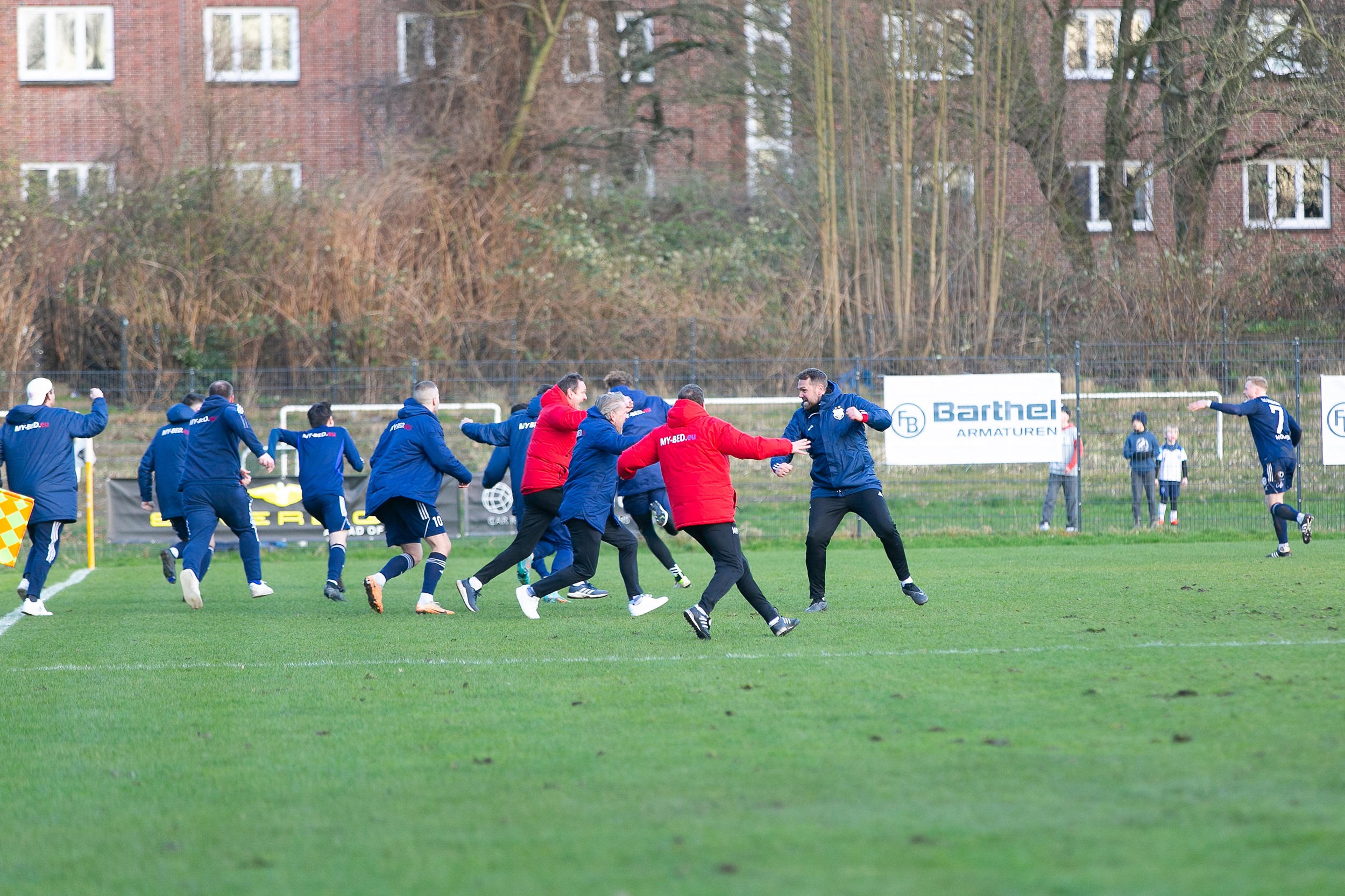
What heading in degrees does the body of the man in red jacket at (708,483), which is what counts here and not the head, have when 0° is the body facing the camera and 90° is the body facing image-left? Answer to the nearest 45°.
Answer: approximately 225°

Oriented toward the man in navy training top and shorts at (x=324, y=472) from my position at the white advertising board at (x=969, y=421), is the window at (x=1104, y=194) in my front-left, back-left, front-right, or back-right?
back-right

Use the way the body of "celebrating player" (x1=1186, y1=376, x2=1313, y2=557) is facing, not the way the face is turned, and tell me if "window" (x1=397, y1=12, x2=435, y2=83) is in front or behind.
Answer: in front

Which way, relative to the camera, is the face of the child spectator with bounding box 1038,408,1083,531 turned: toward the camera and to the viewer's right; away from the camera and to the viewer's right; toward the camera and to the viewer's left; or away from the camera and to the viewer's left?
toward the camera and to the viewer's left

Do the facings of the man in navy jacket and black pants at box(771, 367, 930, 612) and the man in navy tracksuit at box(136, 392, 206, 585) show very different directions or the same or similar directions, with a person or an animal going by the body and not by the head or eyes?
very different directions

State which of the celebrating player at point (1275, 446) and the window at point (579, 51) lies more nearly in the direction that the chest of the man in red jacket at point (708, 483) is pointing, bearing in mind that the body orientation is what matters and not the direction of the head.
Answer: the celebrating player

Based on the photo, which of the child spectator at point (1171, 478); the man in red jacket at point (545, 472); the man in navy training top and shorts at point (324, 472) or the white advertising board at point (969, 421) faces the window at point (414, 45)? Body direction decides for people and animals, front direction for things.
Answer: the man in navy training top and shorts
